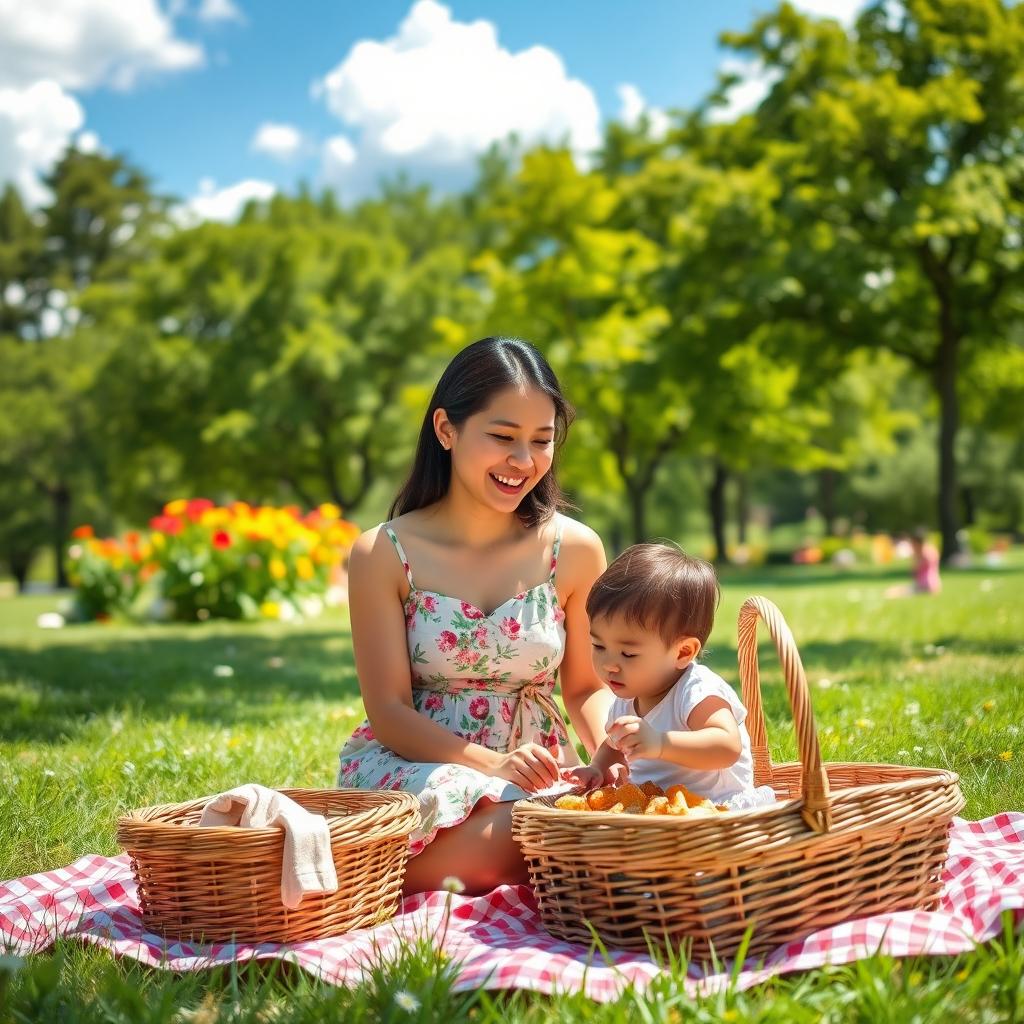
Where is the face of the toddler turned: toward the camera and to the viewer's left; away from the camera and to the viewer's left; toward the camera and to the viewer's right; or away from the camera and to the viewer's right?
toward the camera and to the viewer's left

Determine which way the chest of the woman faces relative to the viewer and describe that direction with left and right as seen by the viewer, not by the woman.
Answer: facing the viewer

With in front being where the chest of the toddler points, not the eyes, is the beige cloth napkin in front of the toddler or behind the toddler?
in front

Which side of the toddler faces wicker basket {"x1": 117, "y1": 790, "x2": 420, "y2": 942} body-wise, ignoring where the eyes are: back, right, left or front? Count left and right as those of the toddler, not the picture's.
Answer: front

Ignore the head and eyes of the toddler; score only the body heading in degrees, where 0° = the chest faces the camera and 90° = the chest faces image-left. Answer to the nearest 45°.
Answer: approximately 45°

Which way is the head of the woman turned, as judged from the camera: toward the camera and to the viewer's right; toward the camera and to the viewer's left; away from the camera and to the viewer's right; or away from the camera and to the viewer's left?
toward the camera and to the viewer's right

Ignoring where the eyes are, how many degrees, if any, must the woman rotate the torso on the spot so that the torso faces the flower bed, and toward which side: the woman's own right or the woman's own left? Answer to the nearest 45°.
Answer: approximately 180°

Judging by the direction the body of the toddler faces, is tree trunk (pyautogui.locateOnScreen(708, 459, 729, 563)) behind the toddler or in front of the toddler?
behind
